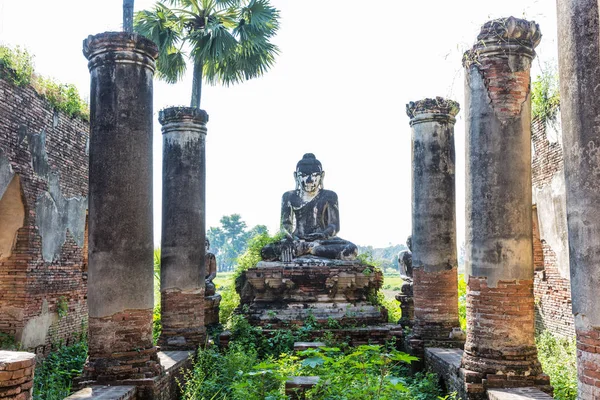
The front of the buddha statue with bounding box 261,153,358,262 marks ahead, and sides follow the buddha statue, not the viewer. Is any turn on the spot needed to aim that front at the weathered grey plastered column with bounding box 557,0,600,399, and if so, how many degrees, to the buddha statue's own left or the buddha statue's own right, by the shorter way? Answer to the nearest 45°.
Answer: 0° — it already faces it

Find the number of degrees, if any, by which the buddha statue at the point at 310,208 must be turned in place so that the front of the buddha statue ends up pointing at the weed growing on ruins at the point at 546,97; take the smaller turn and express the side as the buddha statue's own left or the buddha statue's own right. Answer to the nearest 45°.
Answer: approximately 45° to the buddha statue's own left

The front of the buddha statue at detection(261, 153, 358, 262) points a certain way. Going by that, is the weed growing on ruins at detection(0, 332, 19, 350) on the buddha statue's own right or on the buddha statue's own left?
on the buddha statue's own right

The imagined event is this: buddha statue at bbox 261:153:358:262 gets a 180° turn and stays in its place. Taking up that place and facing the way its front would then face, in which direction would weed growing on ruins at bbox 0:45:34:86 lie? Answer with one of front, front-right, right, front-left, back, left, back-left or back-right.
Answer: back-left

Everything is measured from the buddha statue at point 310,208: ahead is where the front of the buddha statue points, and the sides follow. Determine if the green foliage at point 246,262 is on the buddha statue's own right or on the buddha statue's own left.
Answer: on the buddha statue's own right

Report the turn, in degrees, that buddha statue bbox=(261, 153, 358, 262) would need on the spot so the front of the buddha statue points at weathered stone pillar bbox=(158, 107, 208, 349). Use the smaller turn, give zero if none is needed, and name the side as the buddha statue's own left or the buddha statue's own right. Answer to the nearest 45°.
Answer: approximately 45° to the buddha statue's own right

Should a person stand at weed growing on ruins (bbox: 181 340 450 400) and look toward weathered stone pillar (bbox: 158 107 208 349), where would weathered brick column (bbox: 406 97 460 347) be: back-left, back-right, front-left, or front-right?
front-right

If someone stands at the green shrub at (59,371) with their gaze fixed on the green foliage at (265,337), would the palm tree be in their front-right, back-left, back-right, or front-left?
front-left

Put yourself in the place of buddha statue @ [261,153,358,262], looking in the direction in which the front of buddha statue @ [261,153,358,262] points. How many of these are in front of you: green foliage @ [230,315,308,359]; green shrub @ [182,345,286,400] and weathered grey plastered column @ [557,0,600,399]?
3

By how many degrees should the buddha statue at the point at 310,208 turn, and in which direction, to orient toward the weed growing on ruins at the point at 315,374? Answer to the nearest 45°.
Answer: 0° — it already faces it

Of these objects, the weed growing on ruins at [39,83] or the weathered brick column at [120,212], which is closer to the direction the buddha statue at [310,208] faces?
the weathered brick column

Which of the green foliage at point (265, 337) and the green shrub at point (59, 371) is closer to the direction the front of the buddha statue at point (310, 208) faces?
the green foliage

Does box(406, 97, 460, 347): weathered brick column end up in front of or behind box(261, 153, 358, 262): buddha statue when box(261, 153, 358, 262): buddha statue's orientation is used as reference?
in front

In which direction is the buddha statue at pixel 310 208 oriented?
toward the camera

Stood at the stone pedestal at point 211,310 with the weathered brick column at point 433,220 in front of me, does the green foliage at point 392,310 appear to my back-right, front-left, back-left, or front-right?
front-left

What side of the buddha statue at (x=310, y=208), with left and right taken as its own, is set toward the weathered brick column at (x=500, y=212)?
front
